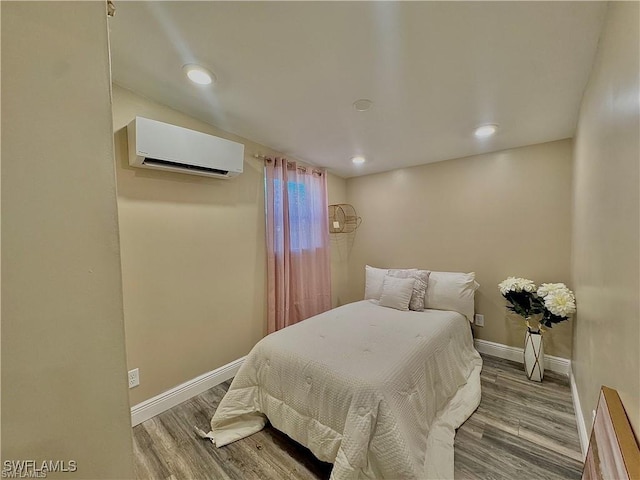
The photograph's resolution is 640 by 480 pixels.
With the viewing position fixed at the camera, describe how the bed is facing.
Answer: facing the viewer and to the left of the viewer

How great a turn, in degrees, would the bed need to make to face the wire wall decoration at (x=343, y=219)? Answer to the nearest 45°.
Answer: approximately 135° to its right

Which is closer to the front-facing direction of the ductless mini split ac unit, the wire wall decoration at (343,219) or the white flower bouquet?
the white flower bouquet

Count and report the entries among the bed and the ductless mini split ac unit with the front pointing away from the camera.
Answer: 0

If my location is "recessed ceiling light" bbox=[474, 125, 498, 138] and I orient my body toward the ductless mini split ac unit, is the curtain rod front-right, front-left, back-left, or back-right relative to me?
front-right

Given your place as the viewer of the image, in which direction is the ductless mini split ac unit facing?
facing the viewer and to the right of the viewer

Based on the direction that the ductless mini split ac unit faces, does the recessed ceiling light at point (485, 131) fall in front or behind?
in front
